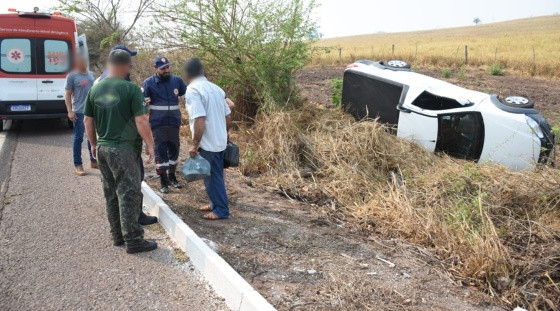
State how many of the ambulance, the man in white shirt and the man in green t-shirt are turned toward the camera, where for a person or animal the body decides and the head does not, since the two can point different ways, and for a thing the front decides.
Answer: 0

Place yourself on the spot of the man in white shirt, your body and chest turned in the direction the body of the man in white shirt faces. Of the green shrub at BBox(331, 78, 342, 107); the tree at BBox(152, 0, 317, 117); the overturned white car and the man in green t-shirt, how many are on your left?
1

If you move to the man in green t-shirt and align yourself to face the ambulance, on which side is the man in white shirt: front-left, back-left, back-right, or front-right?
front-right

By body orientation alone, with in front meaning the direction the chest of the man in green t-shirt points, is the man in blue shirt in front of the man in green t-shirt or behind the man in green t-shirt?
in front

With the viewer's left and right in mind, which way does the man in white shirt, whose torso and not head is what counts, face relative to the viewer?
facing away from the viewer and to the left of the viewer

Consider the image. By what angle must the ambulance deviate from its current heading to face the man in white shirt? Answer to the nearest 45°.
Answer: approximately 180°

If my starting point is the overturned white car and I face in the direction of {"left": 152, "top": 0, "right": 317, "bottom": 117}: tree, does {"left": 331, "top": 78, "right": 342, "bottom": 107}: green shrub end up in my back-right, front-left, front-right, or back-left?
front-right

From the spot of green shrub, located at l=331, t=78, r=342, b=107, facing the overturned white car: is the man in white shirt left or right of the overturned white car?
right

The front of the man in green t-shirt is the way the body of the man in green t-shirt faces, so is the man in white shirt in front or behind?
in front

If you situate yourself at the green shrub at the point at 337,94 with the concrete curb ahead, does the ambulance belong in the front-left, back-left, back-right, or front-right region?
front-right

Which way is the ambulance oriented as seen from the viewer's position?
away from the camera

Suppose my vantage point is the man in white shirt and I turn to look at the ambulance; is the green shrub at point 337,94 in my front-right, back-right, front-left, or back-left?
front-right

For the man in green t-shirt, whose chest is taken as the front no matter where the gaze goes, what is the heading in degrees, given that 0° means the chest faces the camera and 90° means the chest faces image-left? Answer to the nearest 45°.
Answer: approximately 225°

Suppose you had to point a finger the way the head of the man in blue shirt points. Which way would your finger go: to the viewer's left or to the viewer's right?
to the viewer's right
